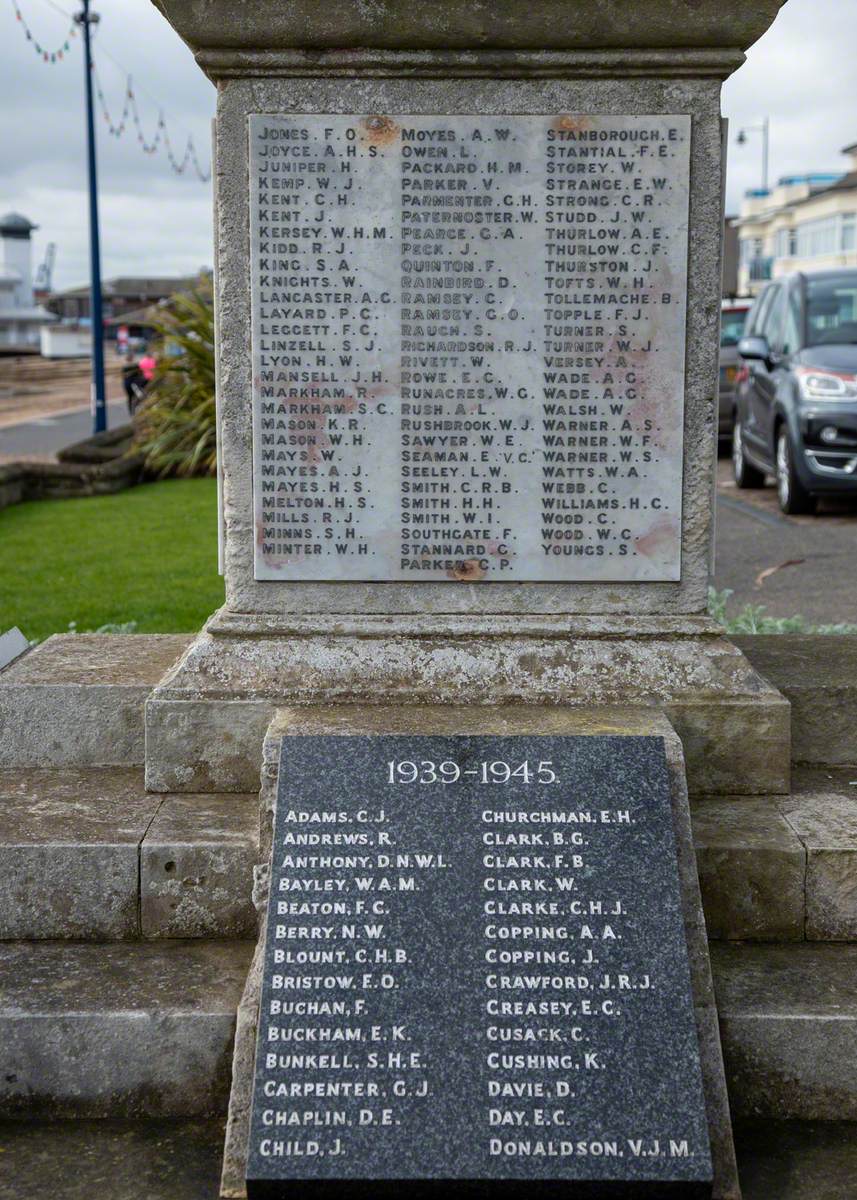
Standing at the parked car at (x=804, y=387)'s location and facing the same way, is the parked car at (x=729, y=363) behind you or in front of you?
behind

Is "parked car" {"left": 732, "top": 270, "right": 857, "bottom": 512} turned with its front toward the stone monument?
yes

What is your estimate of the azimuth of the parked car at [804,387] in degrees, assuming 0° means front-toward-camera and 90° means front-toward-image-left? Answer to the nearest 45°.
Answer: approximately 0°

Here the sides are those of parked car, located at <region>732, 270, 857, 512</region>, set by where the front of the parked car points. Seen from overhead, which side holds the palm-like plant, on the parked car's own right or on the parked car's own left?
on the parked car's own right

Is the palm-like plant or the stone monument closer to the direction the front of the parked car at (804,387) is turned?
the stone monument
